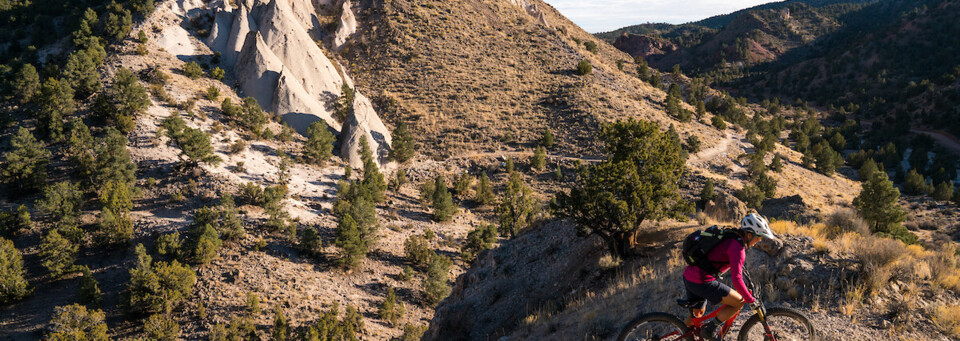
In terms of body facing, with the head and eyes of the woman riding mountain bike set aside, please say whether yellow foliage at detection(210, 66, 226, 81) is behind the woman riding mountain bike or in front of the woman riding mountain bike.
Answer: behind

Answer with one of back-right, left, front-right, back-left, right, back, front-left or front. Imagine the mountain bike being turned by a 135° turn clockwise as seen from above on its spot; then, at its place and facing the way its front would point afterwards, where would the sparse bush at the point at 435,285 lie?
right

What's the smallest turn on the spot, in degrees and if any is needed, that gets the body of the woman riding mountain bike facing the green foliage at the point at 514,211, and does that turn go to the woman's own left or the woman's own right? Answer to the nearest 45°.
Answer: approximately 135° to the woman's own left

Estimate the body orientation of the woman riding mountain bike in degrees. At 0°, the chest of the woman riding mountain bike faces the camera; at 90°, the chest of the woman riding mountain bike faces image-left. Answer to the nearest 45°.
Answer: approximately 270°

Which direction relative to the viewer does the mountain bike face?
to the viewer's right

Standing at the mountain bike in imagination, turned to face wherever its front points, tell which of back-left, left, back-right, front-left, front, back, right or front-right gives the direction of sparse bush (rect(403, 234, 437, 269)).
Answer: back-left

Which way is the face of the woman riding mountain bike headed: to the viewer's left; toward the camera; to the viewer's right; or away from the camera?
to the viewer's right

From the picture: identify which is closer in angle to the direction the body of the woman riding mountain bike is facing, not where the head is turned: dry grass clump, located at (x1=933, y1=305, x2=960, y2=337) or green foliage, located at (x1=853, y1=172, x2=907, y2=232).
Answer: the dry grass clump

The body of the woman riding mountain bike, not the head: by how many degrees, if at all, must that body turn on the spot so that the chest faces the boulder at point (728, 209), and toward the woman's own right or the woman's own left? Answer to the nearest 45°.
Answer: approximately 90° to the woman's own left

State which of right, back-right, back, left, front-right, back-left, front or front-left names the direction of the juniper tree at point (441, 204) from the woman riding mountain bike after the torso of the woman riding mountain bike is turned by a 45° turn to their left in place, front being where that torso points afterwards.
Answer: left

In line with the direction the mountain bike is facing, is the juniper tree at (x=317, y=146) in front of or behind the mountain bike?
behind
